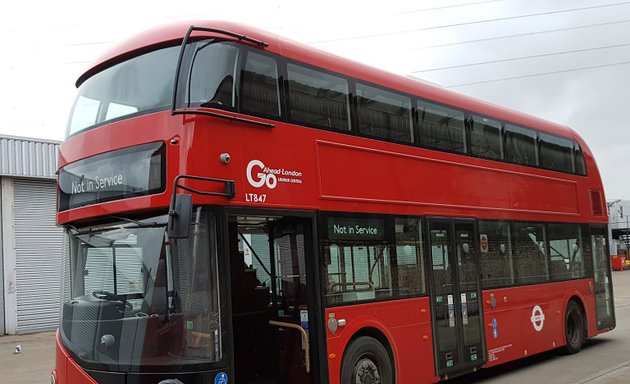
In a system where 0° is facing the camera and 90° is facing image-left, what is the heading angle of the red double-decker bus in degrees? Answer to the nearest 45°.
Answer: approximately 45°

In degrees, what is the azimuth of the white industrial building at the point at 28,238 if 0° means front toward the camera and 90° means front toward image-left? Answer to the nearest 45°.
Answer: approximately 0°
